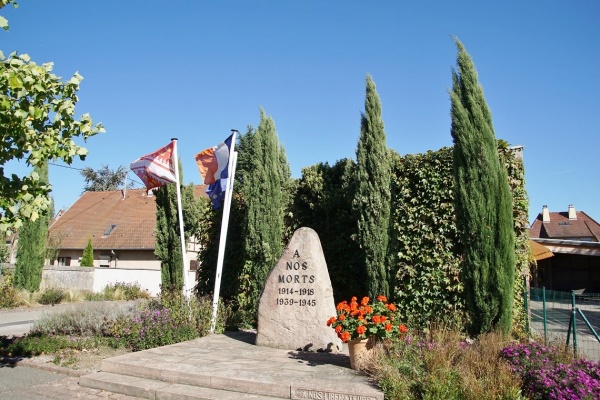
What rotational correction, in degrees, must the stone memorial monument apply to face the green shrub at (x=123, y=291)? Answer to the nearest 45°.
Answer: approximately 135° to its right

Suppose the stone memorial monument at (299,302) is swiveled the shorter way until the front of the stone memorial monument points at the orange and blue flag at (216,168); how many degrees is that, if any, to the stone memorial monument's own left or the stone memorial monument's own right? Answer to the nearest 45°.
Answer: approximately 135° to the stone memorial monument's own right

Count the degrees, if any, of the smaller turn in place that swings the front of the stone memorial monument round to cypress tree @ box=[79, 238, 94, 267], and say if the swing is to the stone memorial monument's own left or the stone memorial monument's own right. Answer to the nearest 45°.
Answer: approximately 135° to the stone memorial monument's own right

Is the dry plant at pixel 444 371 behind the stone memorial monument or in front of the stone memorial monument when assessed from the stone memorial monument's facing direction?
in front

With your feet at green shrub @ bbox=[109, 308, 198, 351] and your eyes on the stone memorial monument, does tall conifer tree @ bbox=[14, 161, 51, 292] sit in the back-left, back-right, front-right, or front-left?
back-left

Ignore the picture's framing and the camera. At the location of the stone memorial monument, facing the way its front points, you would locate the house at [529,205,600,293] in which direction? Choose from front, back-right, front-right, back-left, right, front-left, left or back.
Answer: back-left

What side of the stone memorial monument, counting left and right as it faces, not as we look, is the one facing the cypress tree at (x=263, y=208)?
back

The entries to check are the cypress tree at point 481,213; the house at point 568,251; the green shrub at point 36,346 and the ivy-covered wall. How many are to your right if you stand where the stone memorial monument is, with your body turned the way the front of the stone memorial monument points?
1

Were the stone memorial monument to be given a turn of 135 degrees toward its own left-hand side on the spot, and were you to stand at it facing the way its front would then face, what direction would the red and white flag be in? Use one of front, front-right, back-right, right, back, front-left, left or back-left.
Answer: left

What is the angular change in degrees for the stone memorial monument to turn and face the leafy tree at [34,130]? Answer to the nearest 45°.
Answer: approximately 45° to its right

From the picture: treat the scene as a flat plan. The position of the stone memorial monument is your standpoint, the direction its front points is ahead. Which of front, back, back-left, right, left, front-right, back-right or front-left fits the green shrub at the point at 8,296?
back-right

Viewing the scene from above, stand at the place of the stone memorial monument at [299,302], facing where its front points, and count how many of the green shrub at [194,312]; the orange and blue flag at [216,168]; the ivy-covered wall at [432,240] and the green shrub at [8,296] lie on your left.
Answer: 1

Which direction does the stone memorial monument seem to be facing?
toward the camera

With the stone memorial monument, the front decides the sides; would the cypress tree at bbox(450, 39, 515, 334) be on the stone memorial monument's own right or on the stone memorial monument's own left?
on the stone memorial monument's own left
